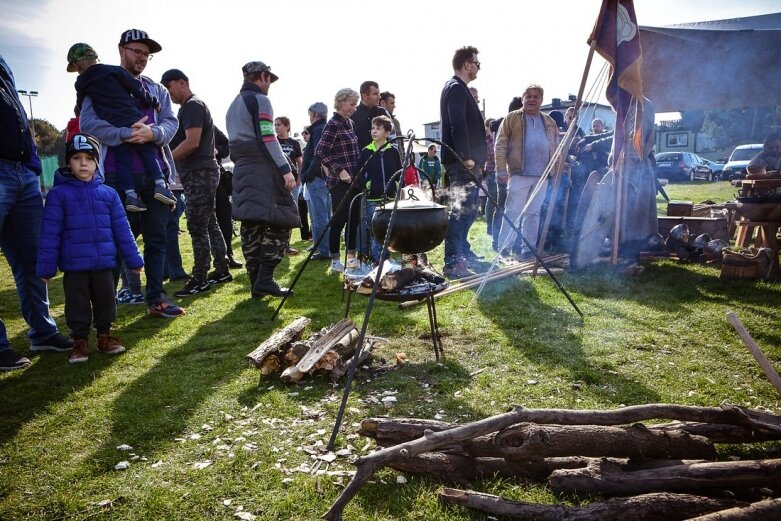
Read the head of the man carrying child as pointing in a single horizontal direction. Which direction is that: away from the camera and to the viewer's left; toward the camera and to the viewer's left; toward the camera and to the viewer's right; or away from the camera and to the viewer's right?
toward the camera and to the viewer's right

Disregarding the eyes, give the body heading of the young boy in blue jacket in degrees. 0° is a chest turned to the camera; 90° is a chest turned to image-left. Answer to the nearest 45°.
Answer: approximately 0°

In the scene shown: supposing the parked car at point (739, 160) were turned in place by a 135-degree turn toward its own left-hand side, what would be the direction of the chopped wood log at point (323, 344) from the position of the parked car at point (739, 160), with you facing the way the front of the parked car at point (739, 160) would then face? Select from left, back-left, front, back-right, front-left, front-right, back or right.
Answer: right

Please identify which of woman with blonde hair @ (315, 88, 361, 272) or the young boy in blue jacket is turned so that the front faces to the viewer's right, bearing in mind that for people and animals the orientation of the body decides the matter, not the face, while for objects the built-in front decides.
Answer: the woman with blonde hair

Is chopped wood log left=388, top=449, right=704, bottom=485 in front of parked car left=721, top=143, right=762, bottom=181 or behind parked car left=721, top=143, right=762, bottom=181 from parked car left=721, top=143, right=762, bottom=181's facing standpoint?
in front

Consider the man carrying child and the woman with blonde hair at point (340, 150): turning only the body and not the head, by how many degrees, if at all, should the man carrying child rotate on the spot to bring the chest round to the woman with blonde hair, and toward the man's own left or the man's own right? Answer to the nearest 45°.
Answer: approximately 90° to the man's own left

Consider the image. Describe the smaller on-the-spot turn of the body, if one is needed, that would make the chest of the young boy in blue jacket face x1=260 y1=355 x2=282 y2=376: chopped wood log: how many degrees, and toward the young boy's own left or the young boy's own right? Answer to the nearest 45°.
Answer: approximately 45° to the young boy's own left

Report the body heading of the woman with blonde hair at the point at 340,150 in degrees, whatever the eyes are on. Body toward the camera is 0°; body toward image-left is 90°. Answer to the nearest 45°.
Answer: approximately 270°

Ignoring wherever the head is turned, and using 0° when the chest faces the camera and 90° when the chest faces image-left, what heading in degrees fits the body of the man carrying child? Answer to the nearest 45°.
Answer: approximately 315°

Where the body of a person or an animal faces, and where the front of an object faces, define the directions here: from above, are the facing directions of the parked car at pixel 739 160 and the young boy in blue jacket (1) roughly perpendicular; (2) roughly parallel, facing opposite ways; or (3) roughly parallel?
roughly perpendicular
